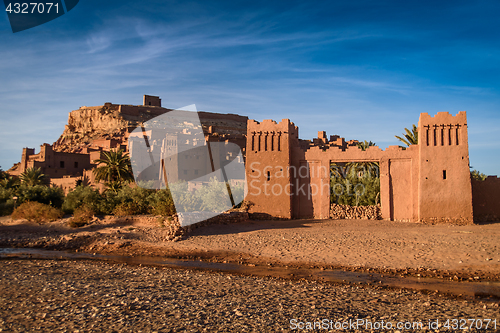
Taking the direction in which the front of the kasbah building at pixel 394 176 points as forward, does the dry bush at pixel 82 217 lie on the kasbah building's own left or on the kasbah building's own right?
on the kasbah building's own right

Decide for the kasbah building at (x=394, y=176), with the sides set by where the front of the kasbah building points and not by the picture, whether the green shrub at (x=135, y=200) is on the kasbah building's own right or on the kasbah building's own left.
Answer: on the kasbah building's own right

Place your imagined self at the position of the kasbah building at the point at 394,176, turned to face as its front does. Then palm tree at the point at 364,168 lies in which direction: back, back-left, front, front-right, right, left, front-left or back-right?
back

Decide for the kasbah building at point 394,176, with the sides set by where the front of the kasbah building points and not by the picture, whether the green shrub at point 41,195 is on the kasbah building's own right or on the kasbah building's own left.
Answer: on the kasbah building's own right

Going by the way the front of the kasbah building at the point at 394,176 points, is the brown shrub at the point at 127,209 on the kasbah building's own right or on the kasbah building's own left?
on the kasbah building's own right

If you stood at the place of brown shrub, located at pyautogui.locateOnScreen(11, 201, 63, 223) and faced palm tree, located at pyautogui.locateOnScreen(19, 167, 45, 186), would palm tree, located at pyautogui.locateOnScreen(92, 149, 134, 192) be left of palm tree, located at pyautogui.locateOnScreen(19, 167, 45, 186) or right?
right

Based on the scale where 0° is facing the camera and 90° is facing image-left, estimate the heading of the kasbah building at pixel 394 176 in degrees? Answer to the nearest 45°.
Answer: approximately 0°
